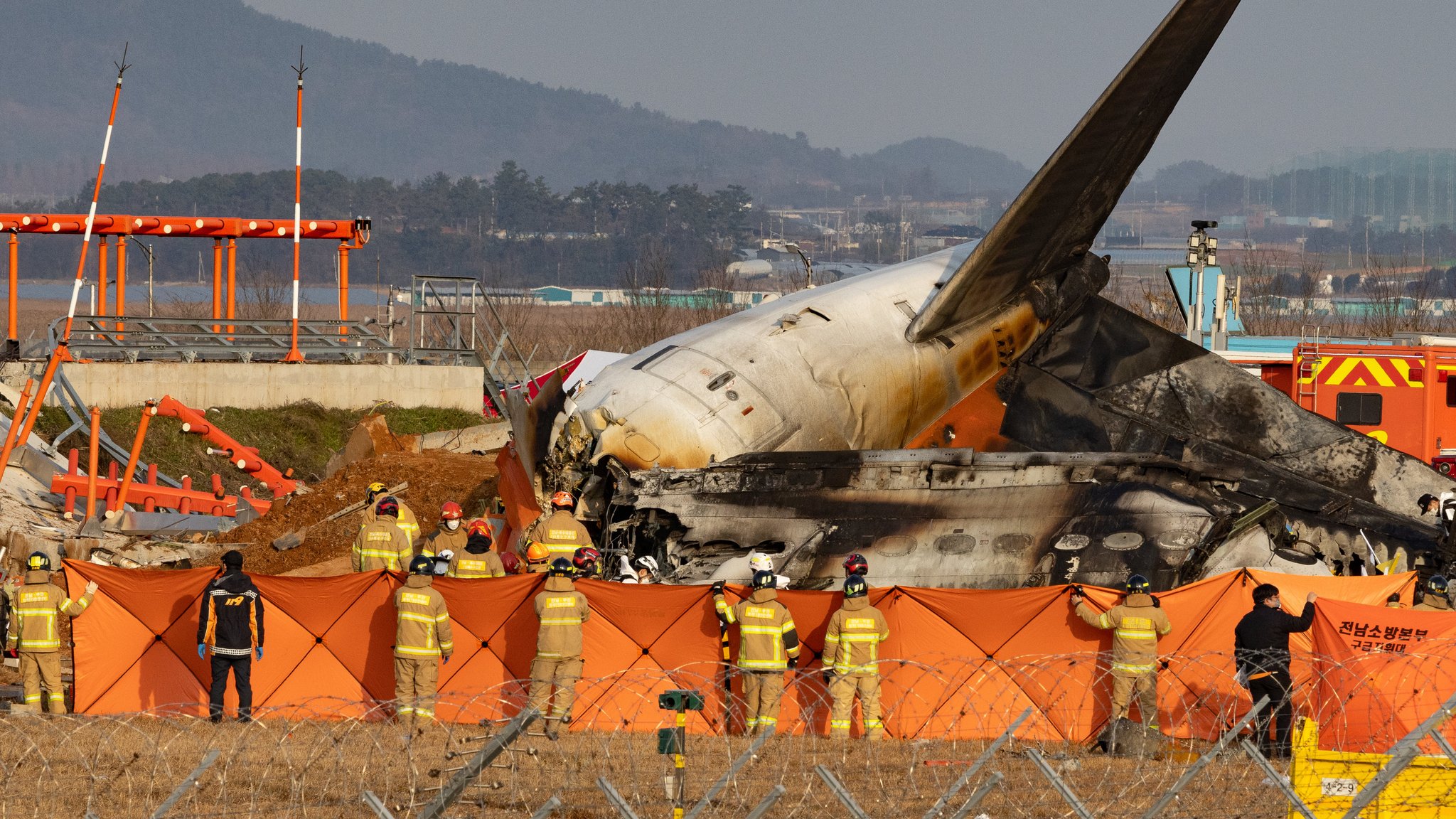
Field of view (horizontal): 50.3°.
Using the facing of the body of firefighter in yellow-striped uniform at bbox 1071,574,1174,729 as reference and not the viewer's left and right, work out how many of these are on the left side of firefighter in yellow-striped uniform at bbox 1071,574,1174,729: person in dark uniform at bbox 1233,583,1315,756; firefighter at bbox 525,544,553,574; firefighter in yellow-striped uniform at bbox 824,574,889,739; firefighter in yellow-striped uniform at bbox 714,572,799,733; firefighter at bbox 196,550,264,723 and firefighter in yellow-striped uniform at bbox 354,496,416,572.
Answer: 5

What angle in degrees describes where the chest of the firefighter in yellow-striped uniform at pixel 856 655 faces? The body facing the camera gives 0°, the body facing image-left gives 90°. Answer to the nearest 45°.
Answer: approximately 180°

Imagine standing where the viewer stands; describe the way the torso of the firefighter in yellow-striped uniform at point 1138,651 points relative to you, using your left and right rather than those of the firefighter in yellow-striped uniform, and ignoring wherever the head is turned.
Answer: facing away from the viewer

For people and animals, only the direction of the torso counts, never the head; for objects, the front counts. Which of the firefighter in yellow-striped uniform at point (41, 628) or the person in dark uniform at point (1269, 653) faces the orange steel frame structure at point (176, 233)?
the firefighter in yellow-striped uniform

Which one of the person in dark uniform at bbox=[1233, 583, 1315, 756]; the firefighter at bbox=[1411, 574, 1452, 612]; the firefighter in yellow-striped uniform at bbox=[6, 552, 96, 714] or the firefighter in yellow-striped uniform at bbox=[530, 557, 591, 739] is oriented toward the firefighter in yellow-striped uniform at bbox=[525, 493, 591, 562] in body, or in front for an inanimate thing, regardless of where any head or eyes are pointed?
the firefighter in yellow-striped uniform at bbox=[530, 557, 591, 739]

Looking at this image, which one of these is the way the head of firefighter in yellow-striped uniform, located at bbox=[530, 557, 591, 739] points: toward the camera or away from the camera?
away from the camera

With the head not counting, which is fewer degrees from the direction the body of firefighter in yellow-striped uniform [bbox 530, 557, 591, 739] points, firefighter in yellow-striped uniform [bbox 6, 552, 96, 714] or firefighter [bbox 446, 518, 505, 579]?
the firefighter

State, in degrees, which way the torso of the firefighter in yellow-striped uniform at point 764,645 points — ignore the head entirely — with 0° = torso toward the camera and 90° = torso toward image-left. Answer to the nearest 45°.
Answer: approximately 180°

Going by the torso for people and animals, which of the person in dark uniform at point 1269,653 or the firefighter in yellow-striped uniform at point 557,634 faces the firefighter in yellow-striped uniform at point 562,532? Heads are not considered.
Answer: the firefighter in yellow-striped uniform at point 557,634

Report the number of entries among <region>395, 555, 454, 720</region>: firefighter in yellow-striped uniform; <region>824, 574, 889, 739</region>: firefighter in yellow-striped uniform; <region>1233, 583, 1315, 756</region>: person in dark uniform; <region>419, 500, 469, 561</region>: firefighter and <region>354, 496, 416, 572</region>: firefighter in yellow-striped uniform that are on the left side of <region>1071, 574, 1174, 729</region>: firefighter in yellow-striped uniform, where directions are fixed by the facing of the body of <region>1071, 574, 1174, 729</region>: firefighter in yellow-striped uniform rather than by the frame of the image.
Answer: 4

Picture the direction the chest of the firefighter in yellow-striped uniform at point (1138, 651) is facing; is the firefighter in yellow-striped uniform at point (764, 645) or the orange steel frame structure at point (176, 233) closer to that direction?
the orange steel frame structure
